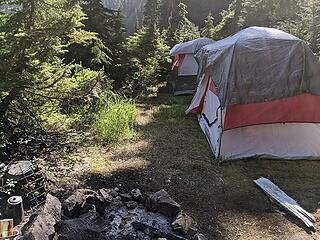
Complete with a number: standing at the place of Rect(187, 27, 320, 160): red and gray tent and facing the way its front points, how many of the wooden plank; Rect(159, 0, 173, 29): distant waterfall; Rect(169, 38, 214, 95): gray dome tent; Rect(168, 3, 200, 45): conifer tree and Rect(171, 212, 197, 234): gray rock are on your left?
2

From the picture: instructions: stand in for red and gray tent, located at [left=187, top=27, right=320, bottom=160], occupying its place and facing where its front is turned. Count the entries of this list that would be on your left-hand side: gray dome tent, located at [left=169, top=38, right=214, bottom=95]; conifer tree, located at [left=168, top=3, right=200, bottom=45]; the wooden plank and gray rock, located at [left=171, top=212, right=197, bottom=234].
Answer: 2

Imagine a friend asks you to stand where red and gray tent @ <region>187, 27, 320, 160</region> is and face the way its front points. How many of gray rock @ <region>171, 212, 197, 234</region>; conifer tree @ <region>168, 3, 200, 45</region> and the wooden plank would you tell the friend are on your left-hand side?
2

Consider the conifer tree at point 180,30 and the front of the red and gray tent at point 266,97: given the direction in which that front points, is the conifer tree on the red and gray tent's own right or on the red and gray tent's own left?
on the red and gray tent's own right

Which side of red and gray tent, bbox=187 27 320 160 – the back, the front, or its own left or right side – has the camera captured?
left

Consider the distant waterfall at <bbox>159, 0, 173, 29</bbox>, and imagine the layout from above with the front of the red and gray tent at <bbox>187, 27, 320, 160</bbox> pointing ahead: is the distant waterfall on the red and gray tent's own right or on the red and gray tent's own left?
on the red and gray tent's own right

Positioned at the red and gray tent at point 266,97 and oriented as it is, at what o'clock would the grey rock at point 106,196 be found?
The grey rock is roughly at 10 o'clock from the red and gray tent.

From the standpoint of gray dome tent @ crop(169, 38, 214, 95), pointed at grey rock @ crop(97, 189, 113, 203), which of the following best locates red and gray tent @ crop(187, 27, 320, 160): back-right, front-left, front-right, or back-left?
front-left

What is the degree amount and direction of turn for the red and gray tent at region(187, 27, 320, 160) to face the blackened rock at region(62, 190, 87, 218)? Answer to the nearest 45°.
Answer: approximately 45° to its left

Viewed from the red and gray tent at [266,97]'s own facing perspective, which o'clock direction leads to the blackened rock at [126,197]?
The blackened rock is roughly at 10 o'clock from the red and gray tent.

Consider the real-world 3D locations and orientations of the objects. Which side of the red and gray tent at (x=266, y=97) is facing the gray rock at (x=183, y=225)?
left

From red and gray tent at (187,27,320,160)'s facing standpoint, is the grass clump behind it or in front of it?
in front

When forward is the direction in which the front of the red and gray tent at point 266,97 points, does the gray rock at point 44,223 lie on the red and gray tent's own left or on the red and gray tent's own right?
on the red and gray tent's own left

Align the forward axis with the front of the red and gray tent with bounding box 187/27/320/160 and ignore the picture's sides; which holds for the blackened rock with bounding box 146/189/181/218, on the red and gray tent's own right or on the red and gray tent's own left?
on the red and gray tent's own left
